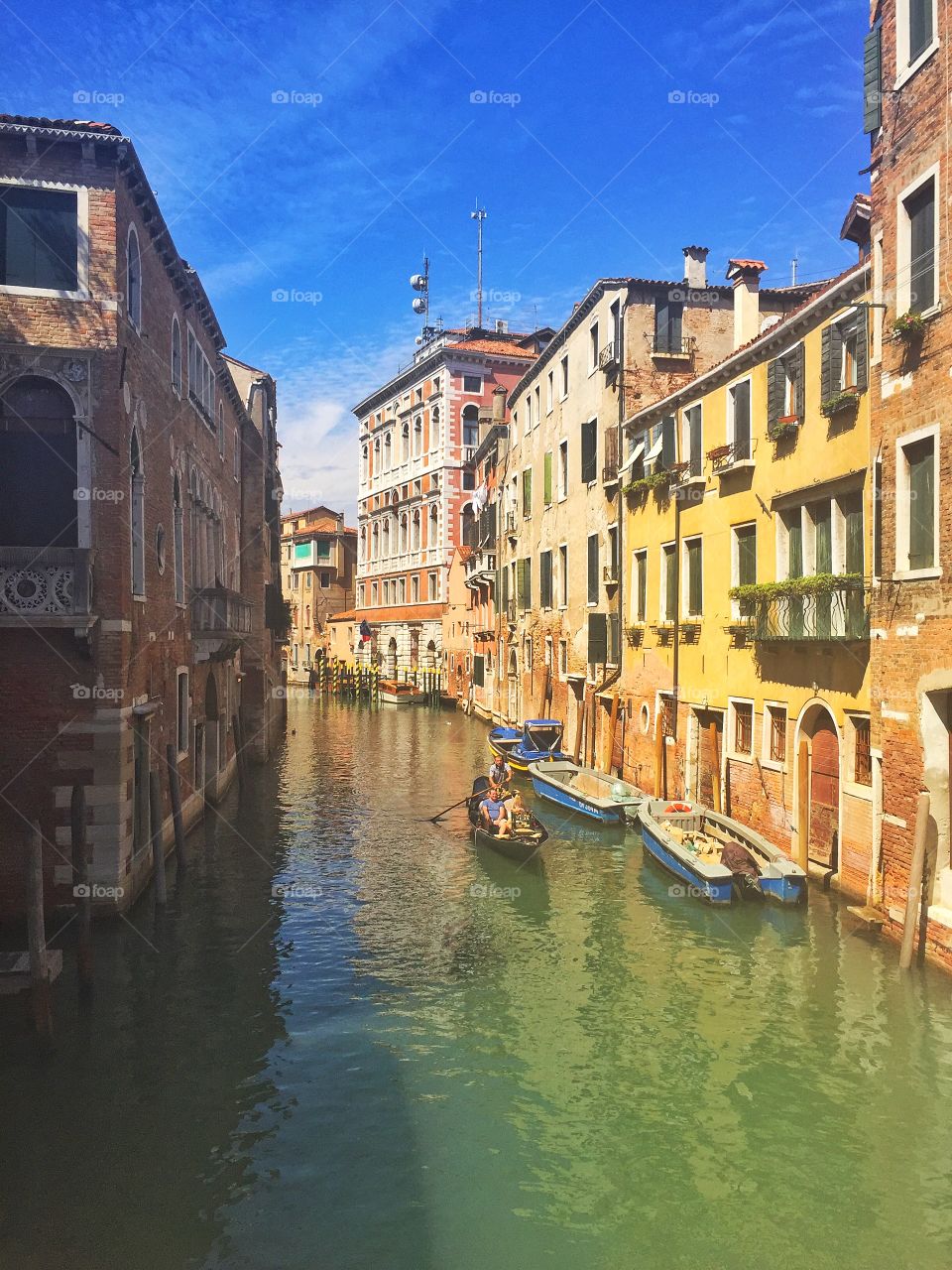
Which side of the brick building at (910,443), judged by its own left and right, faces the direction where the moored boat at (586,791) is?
right

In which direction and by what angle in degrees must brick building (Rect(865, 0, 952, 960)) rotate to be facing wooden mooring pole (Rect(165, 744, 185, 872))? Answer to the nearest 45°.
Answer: approximately 45° to its right

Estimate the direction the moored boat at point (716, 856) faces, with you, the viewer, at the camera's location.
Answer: facing away from the viewer and to the left of the viewer

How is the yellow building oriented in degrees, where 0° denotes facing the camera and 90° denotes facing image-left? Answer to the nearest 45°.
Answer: approximately 45°

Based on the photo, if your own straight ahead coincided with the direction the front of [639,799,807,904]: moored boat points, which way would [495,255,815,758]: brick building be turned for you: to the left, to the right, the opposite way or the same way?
to the left

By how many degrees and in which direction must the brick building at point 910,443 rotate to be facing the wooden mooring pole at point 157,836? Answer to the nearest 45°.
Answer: approximately 45° to its right

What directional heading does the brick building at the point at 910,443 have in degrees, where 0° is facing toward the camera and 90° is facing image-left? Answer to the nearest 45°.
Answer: approximately 45°

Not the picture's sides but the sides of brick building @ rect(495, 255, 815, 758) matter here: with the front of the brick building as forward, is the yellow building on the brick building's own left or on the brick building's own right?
on the brick building's own left

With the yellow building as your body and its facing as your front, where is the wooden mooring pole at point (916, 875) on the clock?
The wooden mooring pole is roughly at 10 o'clock from the yellow building.

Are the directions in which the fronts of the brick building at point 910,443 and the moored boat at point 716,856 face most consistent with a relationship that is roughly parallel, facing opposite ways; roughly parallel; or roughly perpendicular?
roughly perpendicular
